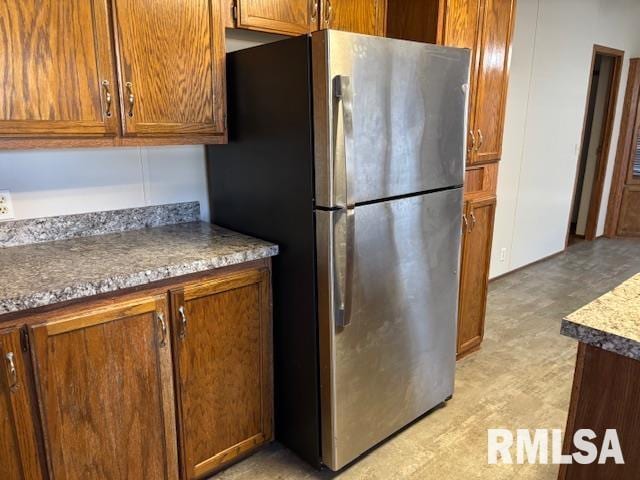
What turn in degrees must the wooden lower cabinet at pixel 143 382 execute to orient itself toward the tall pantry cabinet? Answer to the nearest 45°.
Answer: approximately 45° to its left

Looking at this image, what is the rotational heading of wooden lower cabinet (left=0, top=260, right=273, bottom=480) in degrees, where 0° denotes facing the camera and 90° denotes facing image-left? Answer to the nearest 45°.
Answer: approximately 315°

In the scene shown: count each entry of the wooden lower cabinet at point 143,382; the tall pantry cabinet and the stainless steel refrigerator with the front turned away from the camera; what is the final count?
0

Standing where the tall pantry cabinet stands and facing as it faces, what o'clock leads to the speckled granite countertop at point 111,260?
The speckled granite countertop is roughly at 3 o'clock from the tall pantry cabinet.

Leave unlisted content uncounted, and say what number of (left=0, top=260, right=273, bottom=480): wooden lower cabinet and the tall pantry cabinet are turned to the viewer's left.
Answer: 0

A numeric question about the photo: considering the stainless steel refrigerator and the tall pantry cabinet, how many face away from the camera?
0

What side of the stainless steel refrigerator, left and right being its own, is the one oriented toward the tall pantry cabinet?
left

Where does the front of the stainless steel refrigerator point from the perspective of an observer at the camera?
facing the viewer and to the right of the viewer

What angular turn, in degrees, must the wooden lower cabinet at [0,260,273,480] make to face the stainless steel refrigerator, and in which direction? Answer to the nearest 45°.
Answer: approximately 45° to its left

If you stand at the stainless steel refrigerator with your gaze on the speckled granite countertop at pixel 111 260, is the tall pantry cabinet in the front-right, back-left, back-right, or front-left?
back-right

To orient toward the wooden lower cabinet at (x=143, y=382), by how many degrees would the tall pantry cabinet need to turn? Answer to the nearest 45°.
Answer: approximately 90° to its right
